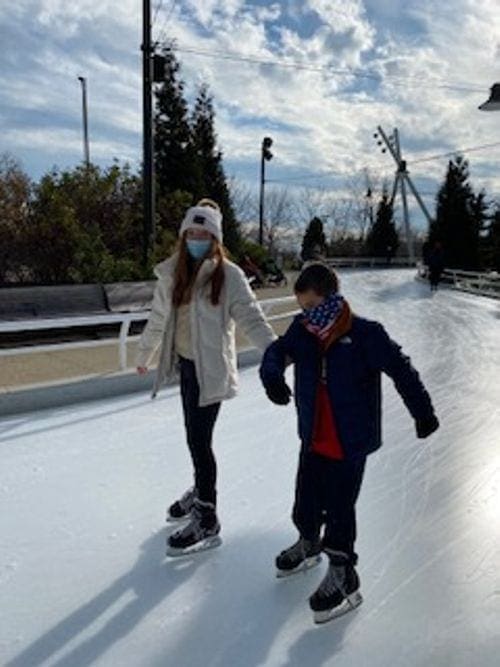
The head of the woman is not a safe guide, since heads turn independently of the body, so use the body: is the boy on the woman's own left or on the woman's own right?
on the woman's own left

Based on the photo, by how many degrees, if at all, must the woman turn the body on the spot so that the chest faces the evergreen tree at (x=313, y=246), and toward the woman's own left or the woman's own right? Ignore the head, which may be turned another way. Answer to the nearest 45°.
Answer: approximately 135° to the woman's own right

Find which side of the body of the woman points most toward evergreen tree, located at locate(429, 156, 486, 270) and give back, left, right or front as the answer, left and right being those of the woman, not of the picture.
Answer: back

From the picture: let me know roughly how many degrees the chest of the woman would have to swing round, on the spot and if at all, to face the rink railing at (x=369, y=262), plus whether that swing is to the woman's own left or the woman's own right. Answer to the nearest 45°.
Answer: approximately 135° to the woman's own right

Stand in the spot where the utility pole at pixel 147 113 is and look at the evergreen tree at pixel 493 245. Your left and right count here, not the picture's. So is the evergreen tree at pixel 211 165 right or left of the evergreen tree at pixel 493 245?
left

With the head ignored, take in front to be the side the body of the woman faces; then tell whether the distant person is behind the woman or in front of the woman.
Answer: behind

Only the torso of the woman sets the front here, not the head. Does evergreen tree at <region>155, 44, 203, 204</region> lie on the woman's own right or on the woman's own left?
on the woman's own right

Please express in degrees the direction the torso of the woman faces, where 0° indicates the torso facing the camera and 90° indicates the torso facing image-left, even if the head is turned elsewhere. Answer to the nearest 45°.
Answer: approximately 45°

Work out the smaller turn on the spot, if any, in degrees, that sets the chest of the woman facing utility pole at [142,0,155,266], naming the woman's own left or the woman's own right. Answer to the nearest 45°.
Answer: approximately 135° to the woman's own right
